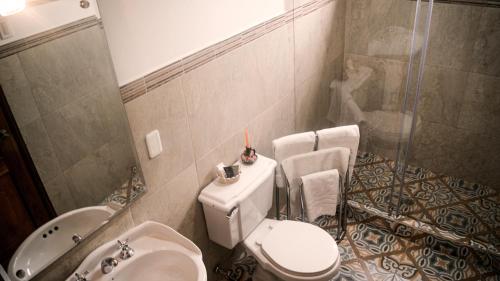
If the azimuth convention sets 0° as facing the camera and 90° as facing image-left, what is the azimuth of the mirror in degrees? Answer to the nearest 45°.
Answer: approximately 315°

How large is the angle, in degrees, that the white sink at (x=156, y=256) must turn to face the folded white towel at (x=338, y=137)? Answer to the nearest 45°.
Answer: approximately 45° to its left

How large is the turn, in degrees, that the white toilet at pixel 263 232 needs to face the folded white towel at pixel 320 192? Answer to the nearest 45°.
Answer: approximately 90° to its left

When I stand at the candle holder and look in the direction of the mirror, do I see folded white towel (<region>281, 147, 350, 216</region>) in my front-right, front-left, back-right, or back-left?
back-left

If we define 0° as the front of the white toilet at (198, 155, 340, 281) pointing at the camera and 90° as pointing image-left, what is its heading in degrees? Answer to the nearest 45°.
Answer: approximately 315°
